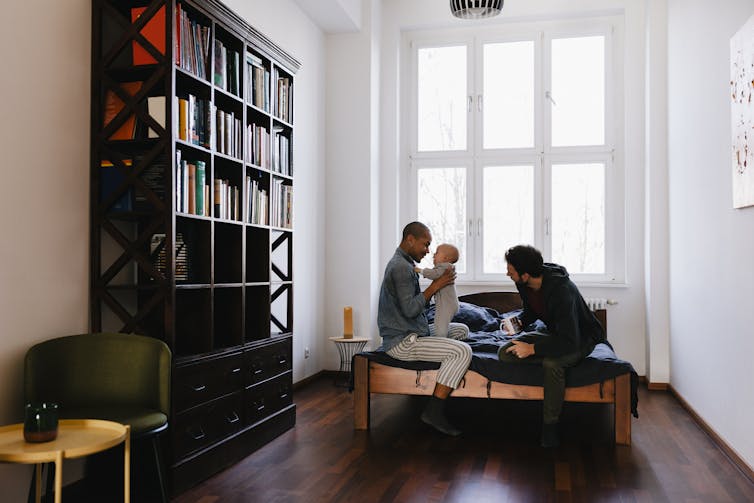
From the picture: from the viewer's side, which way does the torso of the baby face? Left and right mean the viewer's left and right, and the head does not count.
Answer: facing to the left of the viewer

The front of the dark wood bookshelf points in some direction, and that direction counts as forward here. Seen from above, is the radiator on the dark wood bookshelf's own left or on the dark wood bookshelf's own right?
on the dark wood bookshelf's own left

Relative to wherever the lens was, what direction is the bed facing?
facing the viewer

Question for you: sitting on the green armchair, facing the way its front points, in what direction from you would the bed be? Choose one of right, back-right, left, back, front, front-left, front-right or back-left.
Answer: left

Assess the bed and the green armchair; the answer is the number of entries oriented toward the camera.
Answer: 2

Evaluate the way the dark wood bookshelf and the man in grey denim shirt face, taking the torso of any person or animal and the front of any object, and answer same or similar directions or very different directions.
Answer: same or similar directions

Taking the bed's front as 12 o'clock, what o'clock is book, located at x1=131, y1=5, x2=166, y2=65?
The book is roughly at 2 o'clock from the bed.

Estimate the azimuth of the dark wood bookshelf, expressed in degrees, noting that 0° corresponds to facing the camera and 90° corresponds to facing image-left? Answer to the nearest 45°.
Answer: approximately 315°

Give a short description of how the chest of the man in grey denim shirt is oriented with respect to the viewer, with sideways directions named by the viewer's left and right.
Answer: facing to the right of the viewer

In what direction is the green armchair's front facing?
toward the camera

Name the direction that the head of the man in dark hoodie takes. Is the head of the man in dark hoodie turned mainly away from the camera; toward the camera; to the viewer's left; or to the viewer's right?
to the viewer's left

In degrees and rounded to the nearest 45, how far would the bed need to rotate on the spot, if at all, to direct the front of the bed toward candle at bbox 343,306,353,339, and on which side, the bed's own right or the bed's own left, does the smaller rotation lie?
approximately 135° to the bed's own right

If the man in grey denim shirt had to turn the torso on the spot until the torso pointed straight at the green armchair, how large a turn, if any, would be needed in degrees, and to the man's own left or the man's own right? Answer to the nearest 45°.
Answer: approximately 135° to the man's own right
